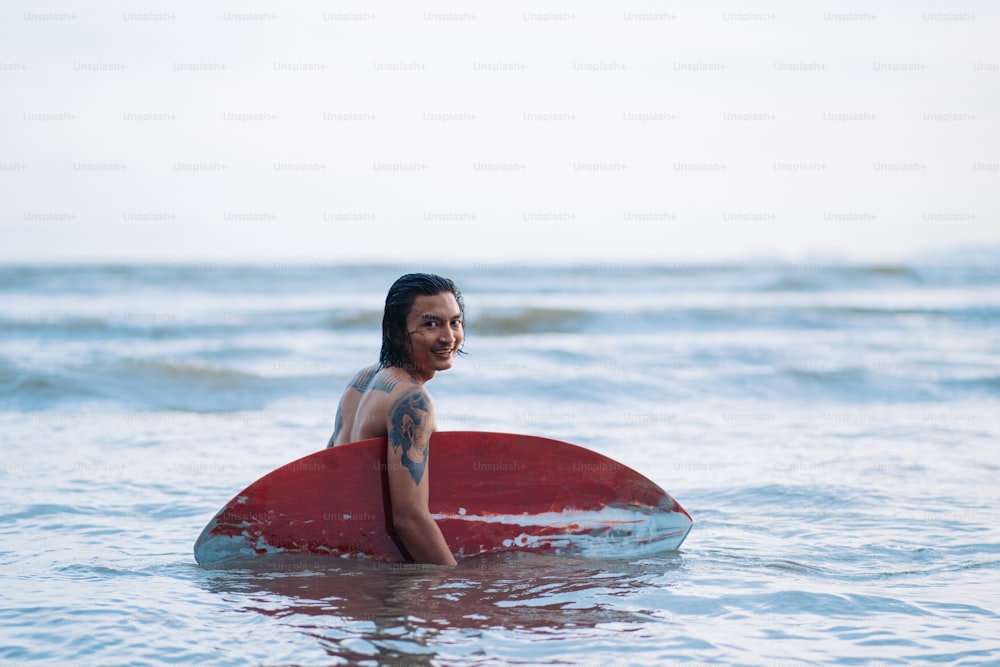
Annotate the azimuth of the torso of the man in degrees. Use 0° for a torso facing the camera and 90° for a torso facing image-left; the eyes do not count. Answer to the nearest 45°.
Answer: approximately 225°
